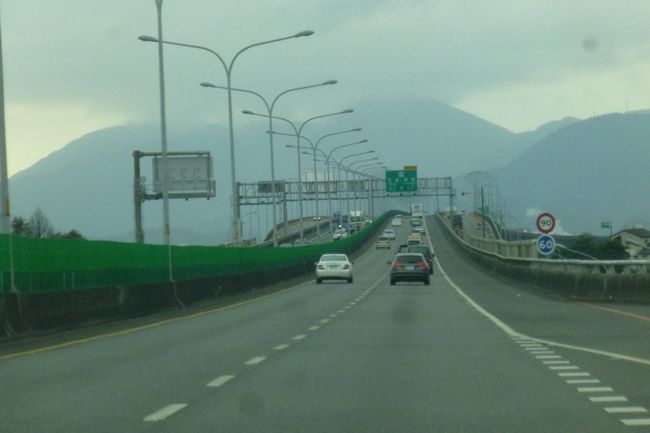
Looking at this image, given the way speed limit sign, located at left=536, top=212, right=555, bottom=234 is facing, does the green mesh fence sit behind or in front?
in front

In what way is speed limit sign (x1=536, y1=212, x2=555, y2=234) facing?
toward the camera
